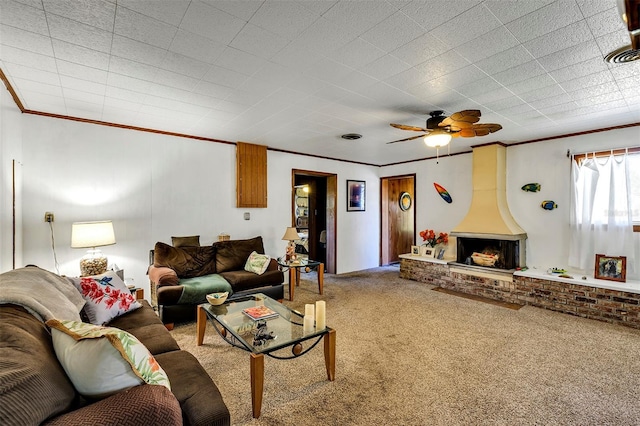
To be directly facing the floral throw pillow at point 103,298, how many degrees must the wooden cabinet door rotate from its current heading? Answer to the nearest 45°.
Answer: approximately 90° to its right

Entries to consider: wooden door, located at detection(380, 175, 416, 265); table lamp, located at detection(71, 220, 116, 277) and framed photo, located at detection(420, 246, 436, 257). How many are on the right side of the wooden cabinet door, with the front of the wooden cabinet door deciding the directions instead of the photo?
1

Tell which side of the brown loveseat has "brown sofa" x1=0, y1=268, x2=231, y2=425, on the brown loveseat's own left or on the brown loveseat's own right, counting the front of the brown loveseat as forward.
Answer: on the brown loveseat's own right

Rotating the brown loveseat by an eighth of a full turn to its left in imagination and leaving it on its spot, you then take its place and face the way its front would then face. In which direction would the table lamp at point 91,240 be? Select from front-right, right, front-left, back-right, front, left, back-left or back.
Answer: back

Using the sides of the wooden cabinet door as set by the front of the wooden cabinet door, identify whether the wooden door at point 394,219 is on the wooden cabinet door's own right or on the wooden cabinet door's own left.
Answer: on the wooden cabinet door's own left

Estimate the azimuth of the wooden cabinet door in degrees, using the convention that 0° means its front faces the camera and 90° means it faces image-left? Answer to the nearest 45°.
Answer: approximately 315°

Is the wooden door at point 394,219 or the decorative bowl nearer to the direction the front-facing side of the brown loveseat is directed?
the decorative bowl

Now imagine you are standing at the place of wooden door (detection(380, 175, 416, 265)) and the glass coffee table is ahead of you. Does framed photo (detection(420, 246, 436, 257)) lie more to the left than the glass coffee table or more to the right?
left

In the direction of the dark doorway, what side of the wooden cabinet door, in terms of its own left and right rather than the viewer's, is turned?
left

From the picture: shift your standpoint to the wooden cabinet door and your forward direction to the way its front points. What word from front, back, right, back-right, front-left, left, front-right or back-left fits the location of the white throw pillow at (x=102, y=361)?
front-right

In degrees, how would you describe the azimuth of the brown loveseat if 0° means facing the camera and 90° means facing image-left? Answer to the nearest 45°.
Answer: approximately 315°

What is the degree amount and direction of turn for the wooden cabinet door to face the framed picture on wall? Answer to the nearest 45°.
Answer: approximately 90° to its left
